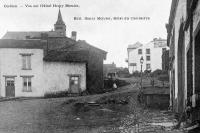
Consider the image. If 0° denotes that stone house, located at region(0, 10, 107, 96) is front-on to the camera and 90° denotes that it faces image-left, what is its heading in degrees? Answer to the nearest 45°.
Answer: approximately 0°
